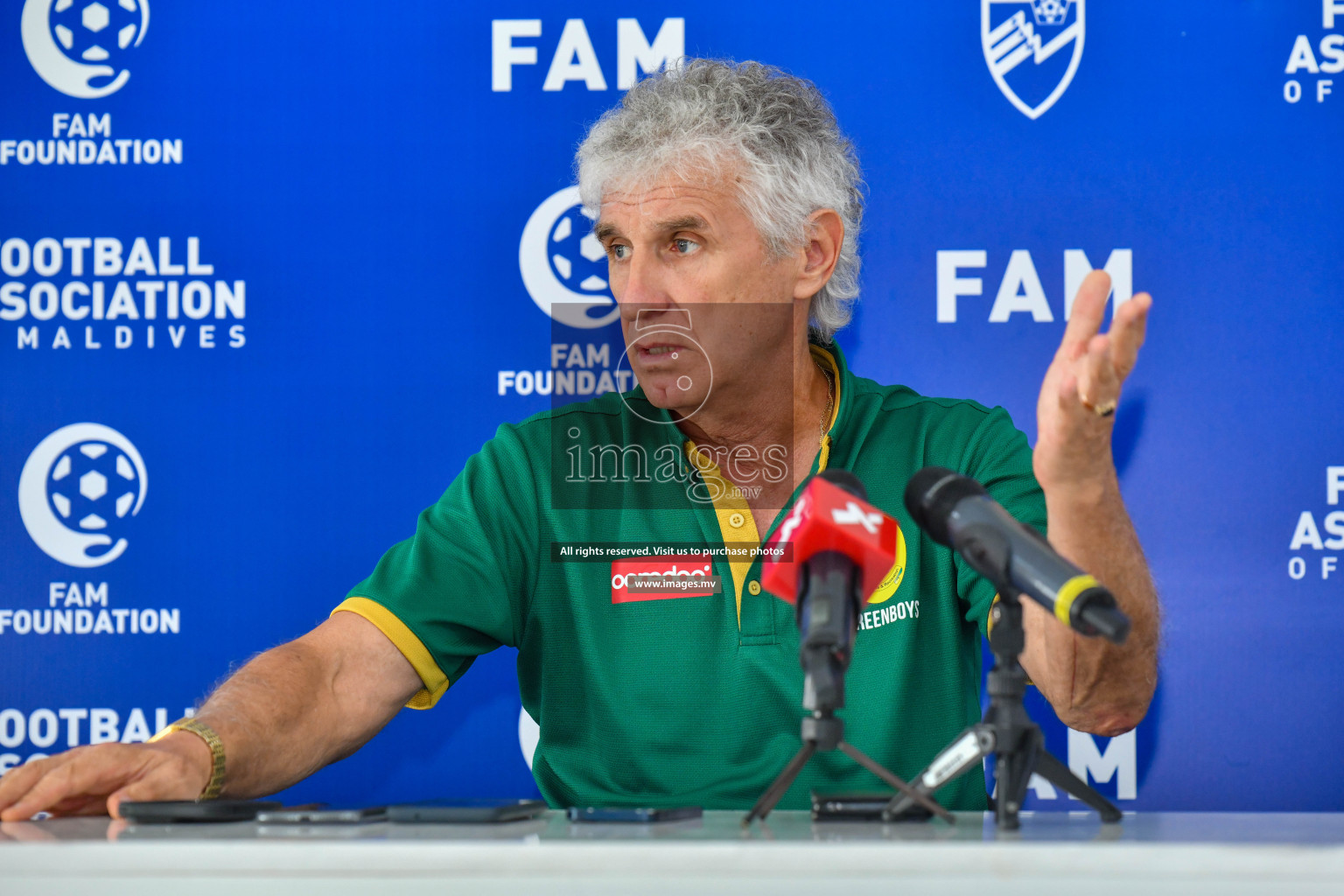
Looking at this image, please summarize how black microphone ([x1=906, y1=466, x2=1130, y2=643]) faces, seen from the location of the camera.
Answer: facing away from the viewer and to the left of the viewer

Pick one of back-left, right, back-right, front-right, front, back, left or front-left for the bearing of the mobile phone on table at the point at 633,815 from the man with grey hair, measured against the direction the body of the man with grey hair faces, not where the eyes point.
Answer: front-left

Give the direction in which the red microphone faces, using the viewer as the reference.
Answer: facing away from the viewer

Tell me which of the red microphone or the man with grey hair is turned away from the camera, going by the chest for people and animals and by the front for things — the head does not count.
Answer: the red microphone

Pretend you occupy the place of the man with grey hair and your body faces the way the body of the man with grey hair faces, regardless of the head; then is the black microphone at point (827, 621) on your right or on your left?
on your left

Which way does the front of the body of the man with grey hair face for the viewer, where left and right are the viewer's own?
facing the viewer and to the left of the viewer

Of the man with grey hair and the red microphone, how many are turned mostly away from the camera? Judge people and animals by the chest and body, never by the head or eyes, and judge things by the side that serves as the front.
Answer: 1

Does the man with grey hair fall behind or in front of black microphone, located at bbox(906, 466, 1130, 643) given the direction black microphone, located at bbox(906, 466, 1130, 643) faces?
in front
